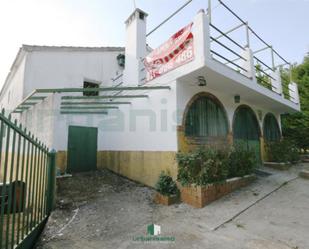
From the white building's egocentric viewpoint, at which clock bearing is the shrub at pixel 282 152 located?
The shrub is roughly at 10 o'clock from the white building.

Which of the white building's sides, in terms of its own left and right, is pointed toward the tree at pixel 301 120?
left

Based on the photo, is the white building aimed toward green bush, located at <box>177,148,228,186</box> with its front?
yes

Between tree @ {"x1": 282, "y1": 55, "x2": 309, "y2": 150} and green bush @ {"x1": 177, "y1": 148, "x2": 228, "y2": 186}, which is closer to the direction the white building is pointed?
the green bush
